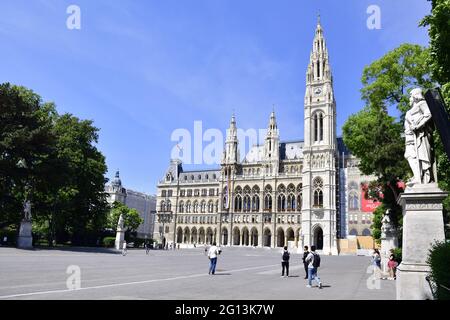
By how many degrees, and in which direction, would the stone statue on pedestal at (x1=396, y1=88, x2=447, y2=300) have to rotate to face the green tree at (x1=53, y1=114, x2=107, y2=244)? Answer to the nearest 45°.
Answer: approximately 90° to its right

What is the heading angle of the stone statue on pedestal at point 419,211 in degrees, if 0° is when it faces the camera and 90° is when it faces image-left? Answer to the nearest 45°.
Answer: approximately 45°

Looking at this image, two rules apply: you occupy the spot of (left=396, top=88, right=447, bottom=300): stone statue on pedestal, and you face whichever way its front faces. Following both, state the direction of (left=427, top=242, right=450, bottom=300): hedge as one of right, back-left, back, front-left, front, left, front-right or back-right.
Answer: back-left

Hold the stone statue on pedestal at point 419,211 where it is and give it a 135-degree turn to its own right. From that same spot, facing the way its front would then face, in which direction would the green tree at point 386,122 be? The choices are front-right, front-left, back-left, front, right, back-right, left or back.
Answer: front

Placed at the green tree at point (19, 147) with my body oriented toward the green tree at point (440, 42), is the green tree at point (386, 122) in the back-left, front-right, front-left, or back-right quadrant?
front-left

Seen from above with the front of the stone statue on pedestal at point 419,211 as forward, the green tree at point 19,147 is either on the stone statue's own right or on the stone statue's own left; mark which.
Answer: on the stone statue's own right
